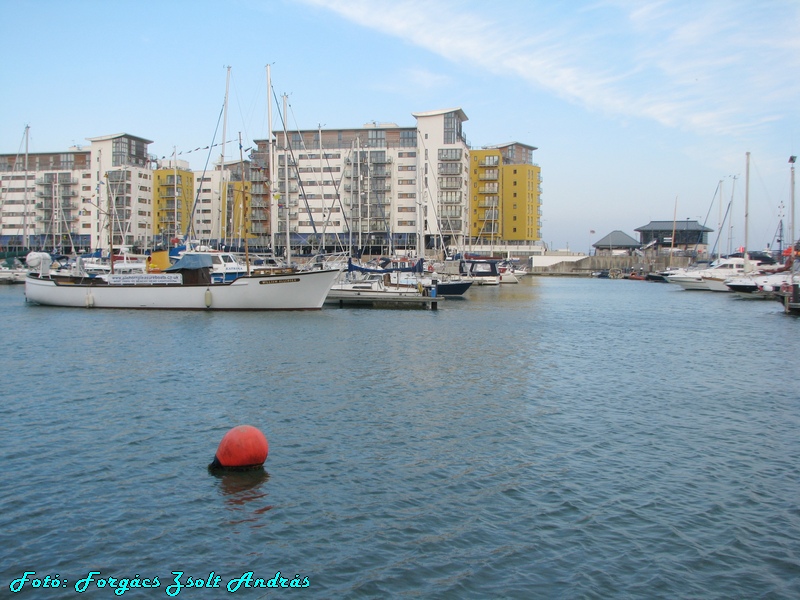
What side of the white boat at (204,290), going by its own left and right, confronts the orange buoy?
right

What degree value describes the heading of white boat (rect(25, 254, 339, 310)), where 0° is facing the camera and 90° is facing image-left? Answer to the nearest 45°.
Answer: approximately 270°
